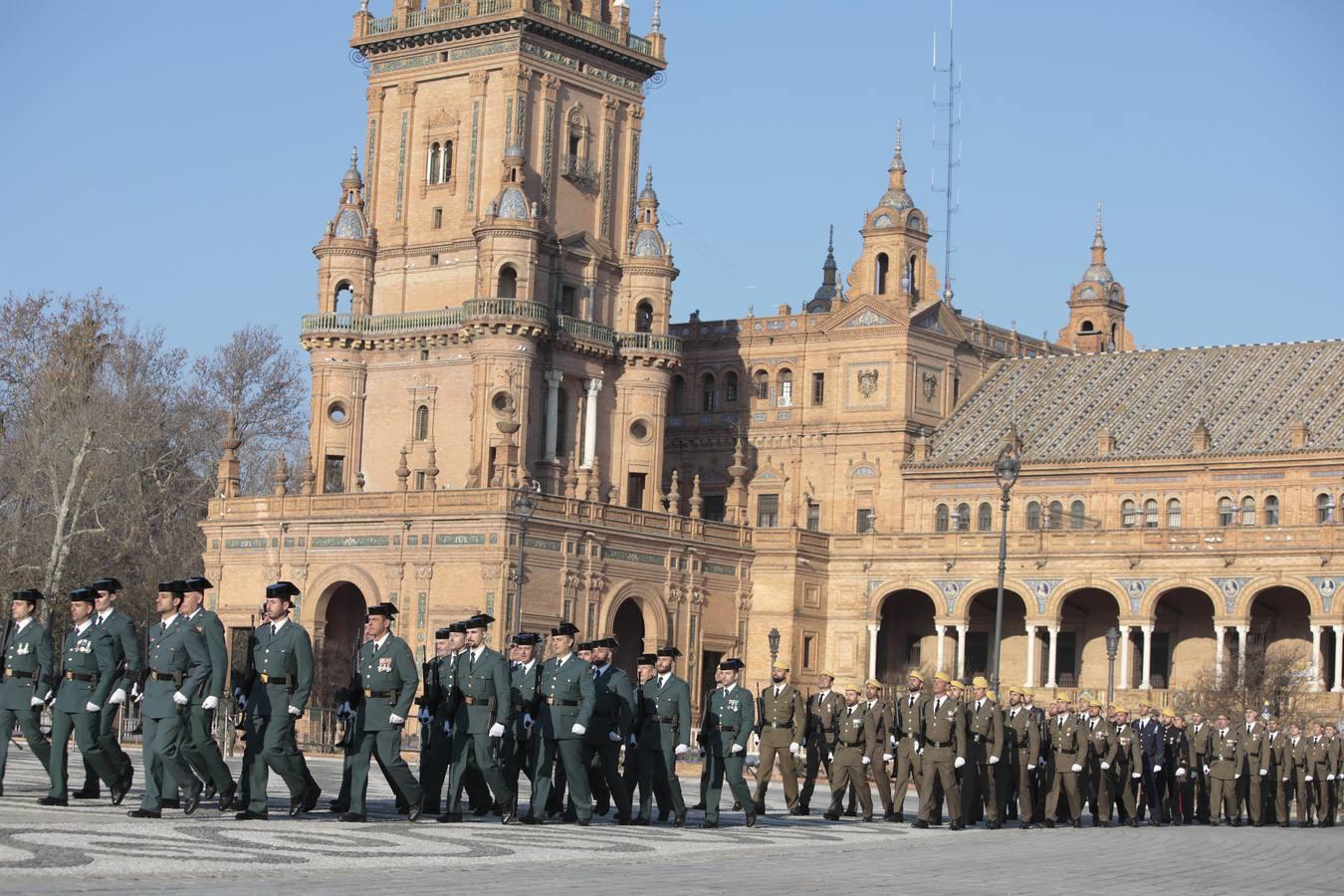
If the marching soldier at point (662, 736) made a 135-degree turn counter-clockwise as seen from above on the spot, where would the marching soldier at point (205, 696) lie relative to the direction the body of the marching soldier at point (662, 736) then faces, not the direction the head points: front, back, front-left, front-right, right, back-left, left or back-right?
back-right

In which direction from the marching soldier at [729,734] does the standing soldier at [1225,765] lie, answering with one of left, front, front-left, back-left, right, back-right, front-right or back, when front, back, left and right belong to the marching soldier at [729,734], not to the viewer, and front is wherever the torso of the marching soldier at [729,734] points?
back

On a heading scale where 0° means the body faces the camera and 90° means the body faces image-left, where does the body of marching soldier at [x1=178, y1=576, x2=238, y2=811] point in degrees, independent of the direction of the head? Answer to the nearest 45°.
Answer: approximately 45°

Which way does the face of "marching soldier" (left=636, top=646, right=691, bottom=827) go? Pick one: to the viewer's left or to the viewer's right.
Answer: to the viewer's left

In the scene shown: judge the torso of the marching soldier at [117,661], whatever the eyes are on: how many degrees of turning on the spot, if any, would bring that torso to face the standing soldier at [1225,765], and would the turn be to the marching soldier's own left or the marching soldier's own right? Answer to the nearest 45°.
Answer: approximately 180°

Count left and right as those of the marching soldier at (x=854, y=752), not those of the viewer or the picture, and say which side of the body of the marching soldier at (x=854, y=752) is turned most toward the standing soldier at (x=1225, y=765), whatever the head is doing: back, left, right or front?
back

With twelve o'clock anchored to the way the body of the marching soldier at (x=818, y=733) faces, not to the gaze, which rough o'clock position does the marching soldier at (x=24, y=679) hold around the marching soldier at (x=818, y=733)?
the marching soldier at (x=24, y=679) is roughly at 12 o'clock from the marching soldier at (x=818, y=733).

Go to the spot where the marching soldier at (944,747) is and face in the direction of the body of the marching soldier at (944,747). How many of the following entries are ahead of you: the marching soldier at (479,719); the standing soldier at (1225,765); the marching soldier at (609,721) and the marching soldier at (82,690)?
3

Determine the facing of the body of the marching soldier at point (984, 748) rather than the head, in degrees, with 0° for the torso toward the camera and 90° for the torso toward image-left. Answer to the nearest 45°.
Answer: approximately 45°

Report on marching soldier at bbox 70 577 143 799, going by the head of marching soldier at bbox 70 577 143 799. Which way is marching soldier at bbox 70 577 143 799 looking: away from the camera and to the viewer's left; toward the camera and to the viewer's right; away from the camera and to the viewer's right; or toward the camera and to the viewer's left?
toward the camera and to the viewer's left

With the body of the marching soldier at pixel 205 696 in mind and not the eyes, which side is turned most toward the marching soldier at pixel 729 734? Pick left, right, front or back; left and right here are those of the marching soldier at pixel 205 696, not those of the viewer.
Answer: back

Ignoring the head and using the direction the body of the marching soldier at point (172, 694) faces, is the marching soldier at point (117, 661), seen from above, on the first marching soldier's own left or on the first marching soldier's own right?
on the first marching soldier's own right
